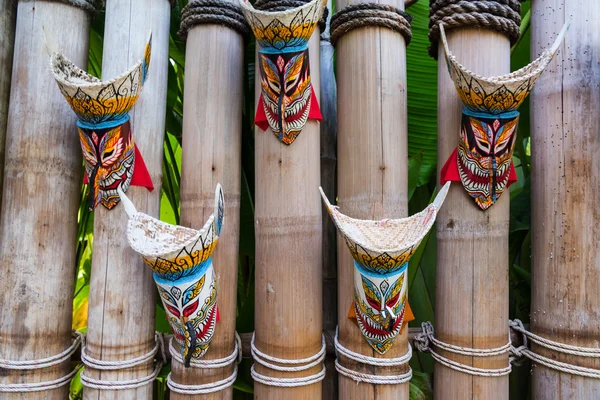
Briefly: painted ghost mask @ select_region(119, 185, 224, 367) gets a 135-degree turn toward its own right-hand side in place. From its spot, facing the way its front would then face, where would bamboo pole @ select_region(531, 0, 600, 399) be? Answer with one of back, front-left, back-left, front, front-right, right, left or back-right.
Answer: right

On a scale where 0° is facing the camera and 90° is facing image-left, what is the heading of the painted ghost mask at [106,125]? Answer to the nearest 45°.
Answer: approximately 45°

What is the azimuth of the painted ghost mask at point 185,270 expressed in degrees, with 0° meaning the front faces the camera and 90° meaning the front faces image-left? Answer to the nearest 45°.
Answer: approximately 45°

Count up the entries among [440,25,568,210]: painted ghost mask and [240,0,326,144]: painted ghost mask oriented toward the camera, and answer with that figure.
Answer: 2

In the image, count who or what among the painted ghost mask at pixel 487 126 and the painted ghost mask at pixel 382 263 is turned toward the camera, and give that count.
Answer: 2

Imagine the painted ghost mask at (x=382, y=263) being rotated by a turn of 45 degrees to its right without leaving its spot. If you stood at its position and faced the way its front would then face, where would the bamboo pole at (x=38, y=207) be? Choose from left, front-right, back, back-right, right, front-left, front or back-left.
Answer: front-right
